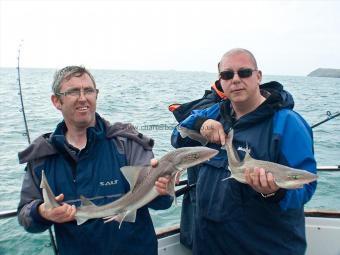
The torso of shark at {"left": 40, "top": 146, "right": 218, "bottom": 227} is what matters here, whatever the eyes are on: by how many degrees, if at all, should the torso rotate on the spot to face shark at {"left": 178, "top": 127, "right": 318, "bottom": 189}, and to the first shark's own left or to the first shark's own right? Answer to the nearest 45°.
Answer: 0° — it already faces it

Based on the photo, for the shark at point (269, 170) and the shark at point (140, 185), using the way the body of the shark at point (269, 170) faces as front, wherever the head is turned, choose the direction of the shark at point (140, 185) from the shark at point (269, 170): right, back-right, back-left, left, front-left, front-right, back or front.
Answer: back

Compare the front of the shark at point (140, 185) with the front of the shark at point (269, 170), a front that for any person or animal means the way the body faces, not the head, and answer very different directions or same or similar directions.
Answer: same or similar directions

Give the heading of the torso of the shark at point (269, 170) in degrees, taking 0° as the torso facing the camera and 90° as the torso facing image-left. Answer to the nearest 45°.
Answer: approximately 270°

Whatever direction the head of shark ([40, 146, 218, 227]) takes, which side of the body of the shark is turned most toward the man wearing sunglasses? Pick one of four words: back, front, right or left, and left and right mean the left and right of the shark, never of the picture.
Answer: front

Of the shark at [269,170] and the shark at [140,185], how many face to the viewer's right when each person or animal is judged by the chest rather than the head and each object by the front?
2

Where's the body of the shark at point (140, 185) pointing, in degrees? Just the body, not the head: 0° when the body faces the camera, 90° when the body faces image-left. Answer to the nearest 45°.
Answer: approximately 270°

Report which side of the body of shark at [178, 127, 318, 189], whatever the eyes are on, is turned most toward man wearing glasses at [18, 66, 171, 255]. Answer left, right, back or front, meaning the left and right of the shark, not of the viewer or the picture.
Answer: back
